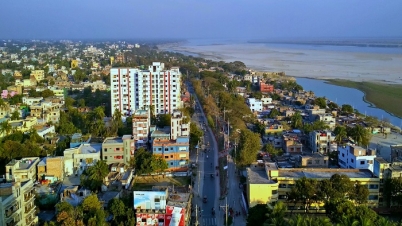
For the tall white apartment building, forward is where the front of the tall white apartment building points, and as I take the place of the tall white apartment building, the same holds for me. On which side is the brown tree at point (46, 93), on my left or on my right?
on my right

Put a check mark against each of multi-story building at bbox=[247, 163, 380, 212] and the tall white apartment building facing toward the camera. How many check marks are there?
2

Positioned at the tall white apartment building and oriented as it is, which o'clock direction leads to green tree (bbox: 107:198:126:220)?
The green tree is roughly at 12 o'clock from the tall white apartment building.

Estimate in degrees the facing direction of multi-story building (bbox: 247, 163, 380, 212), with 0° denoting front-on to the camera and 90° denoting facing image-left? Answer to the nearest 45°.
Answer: approximately 0°

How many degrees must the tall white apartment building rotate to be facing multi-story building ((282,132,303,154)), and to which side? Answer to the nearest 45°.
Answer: approximately 45° to its left

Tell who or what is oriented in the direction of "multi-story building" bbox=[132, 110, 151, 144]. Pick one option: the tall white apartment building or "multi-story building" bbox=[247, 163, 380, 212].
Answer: the tall white apartment building

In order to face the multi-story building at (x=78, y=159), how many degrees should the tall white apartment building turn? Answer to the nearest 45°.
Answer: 0° — it already faces it

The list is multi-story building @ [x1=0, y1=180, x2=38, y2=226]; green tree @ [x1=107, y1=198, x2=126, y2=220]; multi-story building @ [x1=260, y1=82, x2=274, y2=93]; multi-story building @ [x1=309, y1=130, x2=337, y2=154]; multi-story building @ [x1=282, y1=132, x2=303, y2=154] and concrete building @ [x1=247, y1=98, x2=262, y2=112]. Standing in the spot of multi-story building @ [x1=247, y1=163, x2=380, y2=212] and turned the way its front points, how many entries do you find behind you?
4

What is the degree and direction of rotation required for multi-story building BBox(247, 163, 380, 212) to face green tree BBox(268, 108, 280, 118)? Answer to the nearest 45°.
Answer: approximately 180°

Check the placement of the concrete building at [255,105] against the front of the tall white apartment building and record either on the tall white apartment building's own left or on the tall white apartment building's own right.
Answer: on the tall white apartment building's own left
